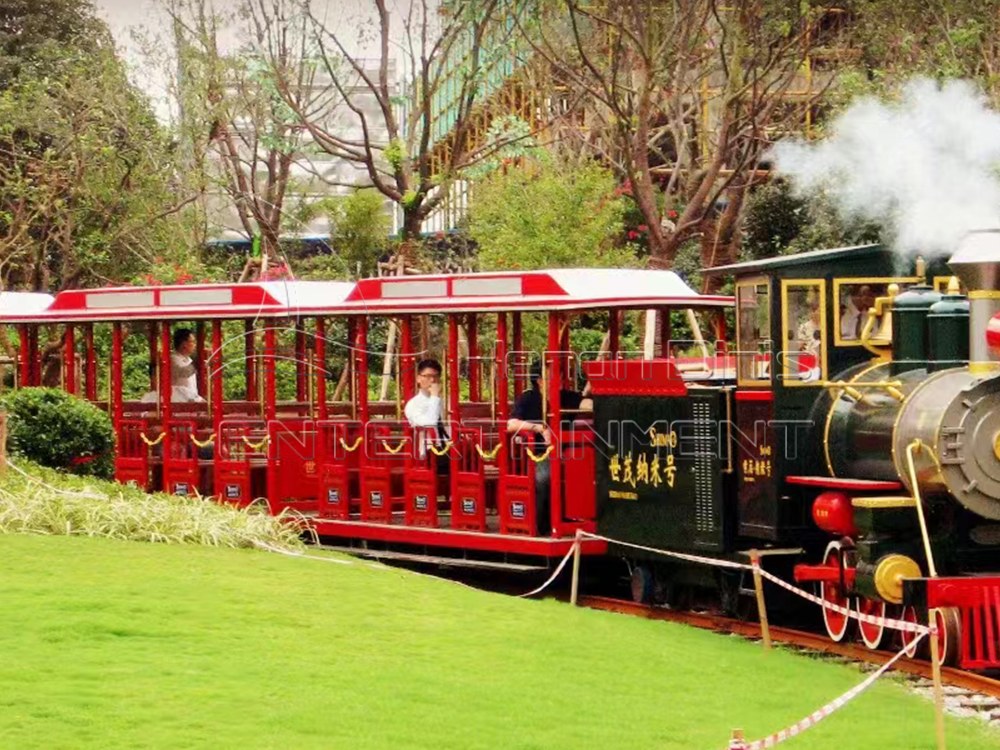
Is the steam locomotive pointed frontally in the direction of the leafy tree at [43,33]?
no

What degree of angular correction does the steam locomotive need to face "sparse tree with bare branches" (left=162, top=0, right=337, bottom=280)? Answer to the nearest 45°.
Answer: approximately 180°

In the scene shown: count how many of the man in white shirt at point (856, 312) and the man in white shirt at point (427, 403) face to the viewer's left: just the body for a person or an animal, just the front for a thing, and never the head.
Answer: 0

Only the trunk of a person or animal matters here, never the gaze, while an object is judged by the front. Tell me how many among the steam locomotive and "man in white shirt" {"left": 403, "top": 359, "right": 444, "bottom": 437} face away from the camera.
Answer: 0

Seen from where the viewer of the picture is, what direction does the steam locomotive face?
facing the viewer and to the right of the viewer

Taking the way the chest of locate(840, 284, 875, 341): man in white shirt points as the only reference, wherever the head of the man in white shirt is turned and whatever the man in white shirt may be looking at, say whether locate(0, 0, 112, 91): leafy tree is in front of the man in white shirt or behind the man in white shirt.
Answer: behind

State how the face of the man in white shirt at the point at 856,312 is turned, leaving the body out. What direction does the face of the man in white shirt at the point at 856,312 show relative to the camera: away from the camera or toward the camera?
toward the camera

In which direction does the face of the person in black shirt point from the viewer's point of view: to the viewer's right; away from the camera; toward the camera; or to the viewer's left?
to the viewer's right

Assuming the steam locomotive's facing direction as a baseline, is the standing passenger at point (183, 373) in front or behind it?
behind

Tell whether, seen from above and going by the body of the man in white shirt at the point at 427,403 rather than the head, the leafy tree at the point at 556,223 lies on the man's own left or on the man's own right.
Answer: on the man's own left

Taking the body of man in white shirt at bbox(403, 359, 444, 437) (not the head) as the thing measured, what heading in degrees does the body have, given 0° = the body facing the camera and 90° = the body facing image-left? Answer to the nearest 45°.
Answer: approximately 315°
